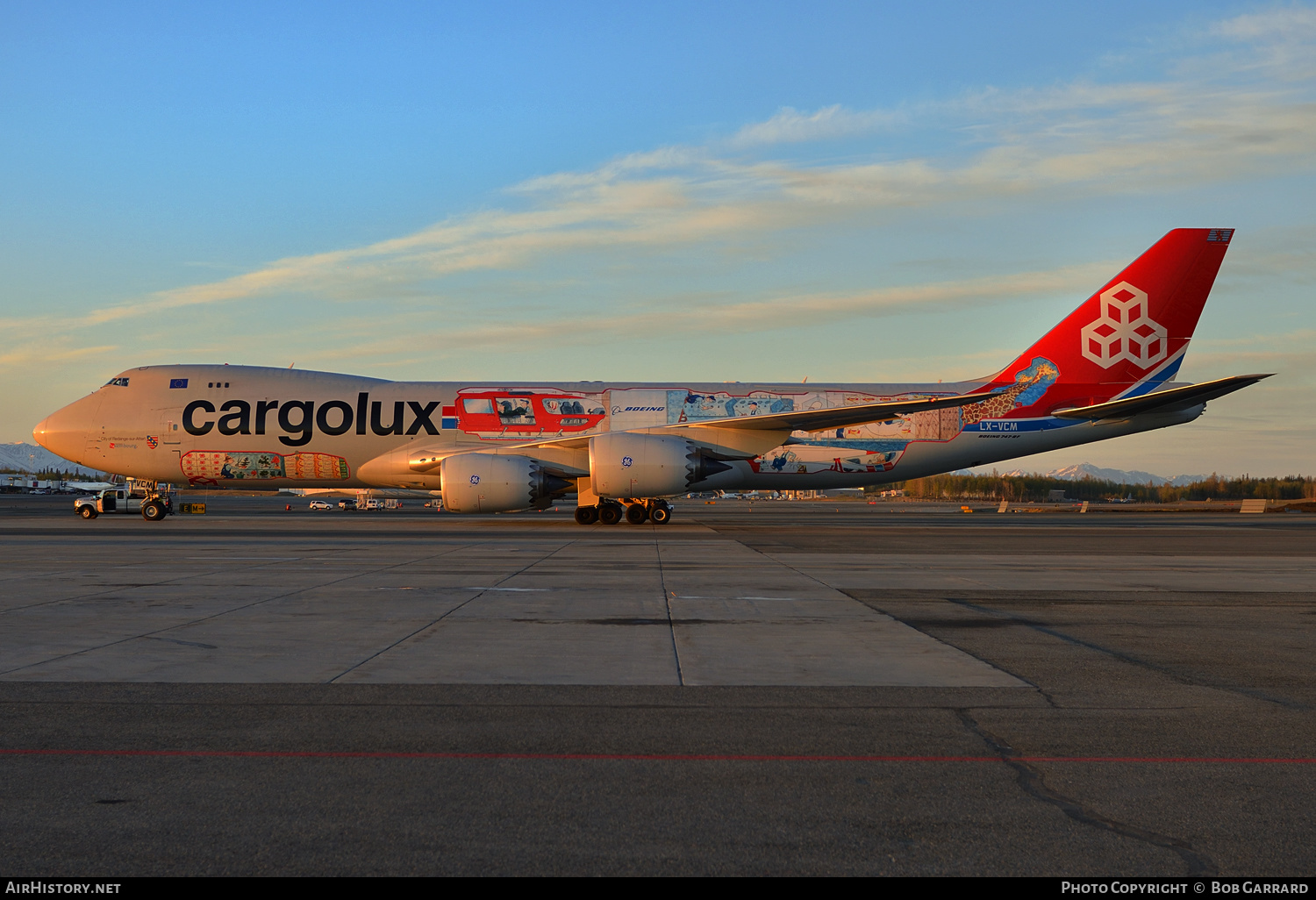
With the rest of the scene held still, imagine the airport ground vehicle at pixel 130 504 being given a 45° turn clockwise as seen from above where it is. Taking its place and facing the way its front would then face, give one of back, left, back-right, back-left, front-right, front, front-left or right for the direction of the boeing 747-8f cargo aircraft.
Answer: back

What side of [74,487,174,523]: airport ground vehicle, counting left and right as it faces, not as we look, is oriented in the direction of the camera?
left

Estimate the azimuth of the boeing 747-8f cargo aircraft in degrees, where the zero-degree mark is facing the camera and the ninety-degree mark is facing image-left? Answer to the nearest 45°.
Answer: approximately 90°
